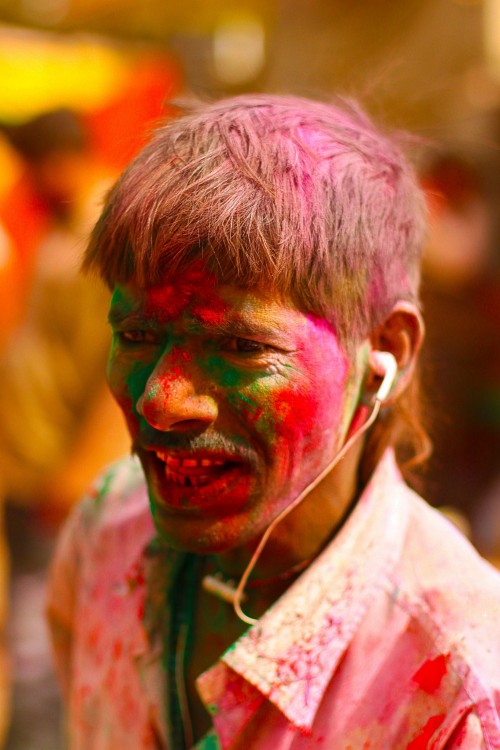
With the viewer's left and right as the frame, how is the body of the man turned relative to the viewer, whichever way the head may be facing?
facing the viewer and to the left of the viewer

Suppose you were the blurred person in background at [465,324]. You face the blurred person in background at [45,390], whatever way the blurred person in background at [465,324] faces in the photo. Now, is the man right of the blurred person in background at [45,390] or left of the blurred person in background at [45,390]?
left

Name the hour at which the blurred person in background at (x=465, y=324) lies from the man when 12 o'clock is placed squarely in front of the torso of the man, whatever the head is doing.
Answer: The blurred person in background is roughly at 5 o'clock from the man.

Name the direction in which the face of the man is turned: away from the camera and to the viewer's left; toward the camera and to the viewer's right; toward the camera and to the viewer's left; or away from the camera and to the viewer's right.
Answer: toward the camera and to the viewer's left

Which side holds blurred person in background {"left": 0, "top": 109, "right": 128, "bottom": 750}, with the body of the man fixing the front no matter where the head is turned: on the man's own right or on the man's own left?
on the man's own right

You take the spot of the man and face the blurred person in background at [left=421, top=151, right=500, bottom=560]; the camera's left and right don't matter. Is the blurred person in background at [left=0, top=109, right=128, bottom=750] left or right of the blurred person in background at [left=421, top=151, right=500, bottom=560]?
left
